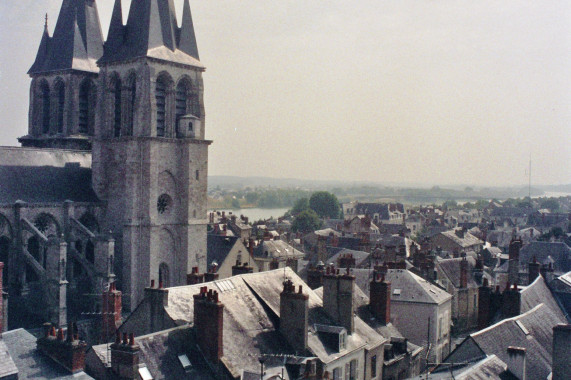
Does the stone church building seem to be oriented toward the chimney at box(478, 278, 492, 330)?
no

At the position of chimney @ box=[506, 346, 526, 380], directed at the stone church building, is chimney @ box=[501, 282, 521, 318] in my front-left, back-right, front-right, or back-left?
front-right

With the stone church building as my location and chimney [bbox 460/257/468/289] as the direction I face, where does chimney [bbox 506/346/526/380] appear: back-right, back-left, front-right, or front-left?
front-right
